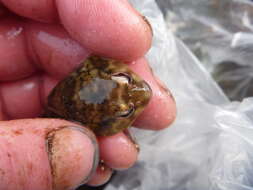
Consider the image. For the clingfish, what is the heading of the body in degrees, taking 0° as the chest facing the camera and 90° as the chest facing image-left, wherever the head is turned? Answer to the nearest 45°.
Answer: approximately 270°

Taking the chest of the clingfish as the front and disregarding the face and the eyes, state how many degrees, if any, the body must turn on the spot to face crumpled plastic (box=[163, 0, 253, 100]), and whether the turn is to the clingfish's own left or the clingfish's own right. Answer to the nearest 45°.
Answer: approximately 45° to the clingfish's own left
